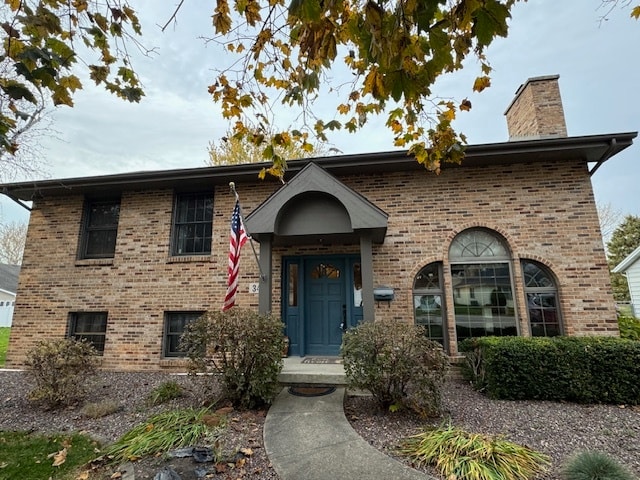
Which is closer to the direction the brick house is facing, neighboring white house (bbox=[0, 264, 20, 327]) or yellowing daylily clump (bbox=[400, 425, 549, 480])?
the yellowing daylily clump

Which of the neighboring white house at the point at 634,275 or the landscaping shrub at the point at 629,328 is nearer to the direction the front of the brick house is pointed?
the landscaping shrub

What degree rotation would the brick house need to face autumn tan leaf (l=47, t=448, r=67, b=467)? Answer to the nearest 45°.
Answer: approximately 45° to its right

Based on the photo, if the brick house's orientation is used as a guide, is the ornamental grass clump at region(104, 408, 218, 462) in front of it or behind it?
in front

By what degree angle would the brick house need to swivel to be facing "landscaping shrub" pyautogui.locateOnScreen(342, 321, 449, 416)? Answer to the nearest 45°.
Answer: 0° — it already faces it

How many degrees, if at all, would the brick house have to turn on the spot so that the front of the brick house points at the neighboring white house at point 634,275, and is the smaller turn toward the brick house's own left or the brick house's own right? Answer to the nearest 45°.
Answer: approximately 135° to the brick house's own left

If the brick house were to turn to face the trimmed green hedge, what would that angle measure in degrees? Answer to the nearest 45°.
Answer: approximately 45° to its left

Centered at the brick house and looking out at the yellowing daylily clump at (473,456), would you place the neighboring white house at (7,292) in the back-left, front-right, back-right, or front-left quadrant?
back-right

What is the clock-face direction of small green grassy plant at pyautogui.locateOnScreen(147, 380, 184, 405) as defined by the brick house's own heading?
The small green grassy plant is roughly at 2 o'clock from the brick house.

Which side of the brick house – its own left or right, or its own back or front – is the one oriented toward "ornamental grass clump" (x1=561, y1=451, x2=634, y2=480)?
front

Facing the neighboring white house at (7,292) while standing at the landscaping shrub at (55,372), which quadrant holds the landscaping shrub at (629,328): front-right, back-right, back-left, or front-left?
back-right

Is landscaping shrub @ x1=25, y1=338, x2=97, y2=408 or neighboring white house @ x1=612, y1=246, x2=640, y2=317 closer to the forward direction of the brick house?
the landscaping shrub

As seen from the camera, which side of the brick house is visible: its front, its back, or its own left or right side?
front

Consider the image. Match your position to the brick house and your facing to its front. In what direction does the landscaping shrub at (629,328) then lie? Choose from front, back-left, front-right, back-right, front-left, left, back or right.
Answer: left
